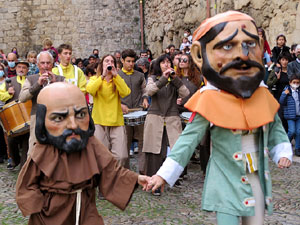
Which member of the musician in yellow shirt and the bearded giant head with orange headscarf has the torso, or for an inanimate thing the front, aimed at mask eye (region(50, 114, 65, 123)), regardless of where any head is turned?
the musician in yellow shirt

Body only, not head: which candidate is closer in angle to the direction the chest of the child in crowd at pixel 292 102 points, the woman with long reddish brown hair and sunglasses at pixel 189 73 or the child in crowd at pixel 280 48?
the woman with long reddish brown hair and sunglasses

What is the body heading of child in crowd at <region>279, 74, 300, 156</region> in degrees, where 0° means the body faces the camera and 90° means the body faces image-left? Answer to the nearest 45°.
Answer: approximately 0°

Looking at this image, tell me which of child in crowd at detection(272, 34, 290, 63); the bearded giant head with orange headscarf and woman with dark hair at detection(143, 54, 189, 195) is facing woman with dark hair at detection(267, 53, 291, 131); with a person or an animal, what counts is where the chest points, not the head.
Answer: the child in crowd

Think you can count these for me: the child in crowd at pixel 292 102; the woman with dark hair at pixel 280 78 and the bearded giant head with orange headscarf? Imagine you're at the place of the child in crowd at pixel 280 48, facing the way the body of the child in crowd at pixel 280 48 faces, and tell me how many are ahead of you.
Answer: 3

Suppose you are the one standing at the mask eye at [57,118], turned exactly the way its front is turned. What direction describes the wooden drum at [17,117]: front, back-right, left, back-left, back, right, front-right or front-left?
back

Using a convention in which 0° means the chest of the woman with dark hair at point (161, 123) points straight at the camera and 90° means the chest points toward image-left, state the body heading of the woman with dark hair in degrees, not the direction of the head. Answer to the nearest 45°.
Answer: approximately 0°

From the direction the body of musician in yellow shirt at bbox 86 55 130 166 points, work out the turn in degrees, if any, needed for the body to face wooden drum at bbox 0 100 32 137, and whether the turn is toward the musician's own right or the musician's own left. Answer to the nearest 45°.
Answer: approximately 135° to the musician's own right

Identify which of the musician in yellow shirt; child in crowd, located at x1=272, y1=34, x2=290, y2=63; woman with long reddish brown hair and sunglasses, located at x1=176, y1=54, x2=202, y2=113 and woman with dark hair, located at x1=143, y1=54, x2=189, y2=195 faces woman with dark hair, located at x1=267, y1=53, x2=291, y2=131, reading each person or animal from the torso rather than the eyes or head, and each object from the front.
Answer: the child in crowd
